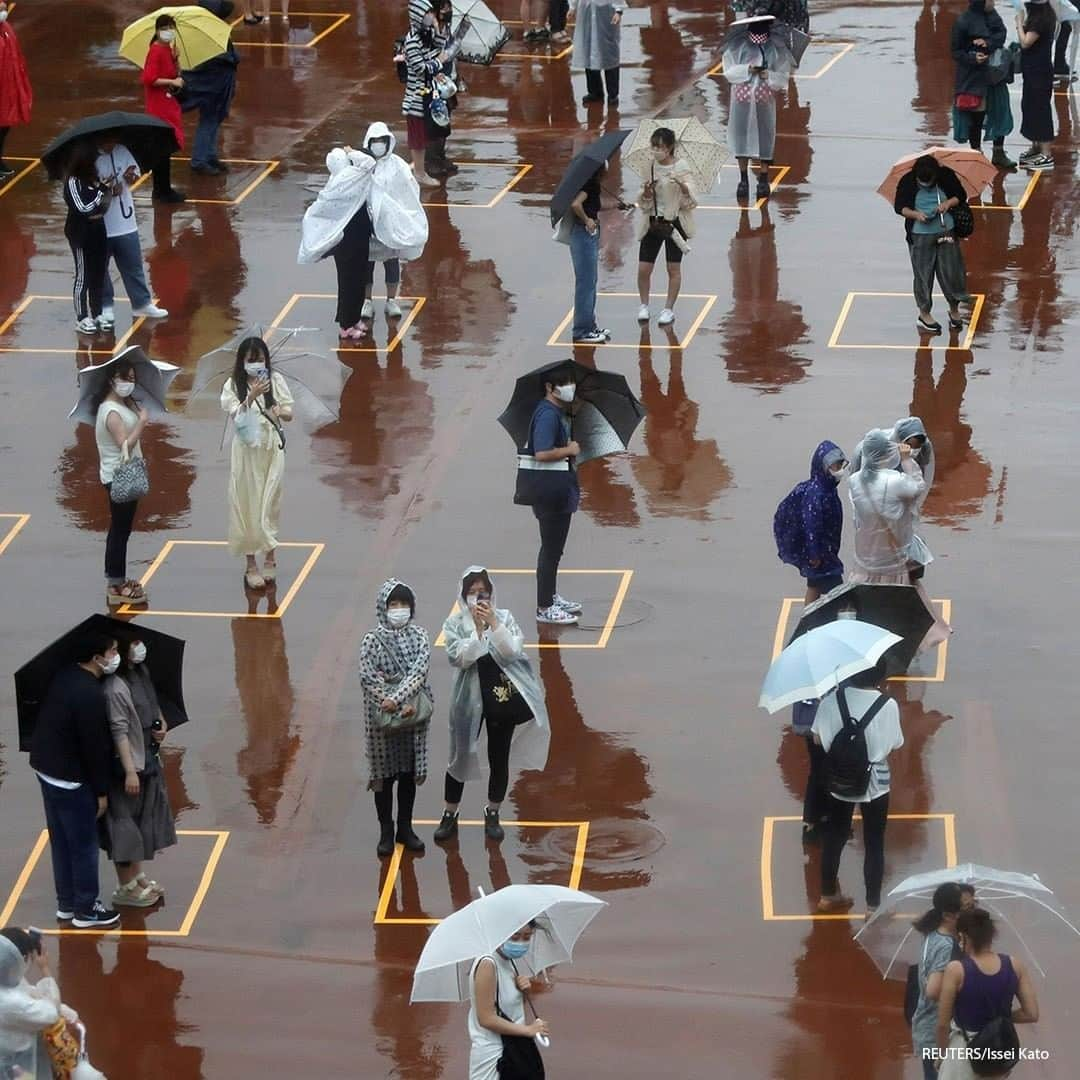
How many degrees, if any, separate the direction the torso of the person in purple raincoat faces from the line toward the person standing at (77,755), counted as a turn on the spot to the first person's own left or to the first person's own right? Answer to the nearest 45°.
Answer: approximately 135° to the first person's own right

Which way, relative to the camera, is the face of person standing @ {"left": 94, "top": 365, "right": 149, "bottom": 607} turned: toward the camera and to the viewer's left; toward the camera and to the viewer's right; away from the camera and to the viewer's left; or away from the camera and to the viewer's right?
toward the camera and to the viewer's right

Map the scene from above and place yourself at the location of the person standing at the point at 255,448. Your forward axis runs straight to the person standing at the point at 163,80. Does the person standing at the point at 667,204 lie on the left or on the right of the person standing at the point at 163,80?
right

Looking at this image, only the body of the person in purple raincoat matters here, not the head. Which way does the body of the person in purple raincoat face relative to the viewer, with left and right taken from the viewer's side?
facing to the right of the viewer

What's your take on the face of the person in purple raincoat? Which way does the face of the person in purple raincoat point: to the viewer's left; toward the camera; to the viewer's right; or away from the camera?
to the viewer's right

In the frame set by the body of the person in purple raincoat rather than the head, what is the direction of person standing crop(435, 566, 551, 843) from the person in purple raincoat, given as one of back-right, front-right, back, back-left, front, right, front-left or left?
back-right
